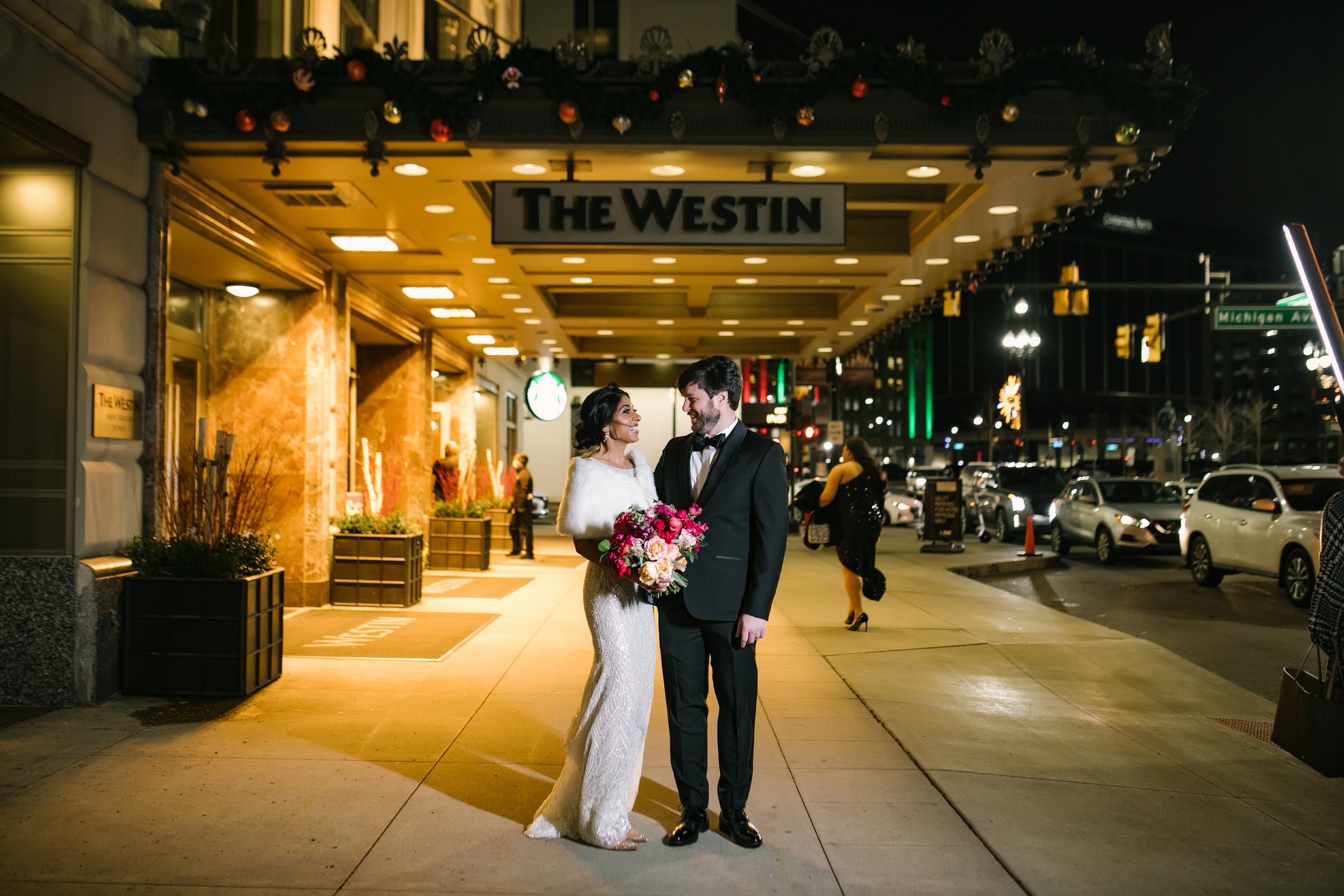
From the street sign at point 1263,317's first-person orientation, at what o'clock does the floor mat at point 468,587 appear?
The floor mat is roughly at 1 o'clock from the street sign.

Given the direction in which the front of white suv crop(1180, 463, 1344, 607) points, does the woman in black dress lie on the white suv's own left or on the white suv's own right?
on the white suv's own right

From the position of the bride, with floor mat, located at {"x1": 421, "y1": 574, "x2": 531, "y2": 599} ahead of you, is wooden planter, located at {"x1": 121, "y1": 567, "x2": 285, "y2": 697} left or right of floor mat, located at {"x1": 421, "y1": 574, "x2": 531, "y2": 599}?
left

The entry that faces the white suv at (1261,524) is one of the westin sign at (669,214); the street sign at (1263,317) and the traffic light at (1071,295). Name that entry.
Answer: the street sign

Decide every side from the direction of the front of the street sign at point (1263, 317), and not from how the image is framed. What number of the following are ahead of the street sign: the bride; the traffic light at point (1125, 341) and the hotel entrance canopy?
2

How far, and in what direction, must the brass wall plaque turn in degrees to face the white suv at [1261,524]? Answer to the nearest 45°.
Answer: approximately 45° to its left
